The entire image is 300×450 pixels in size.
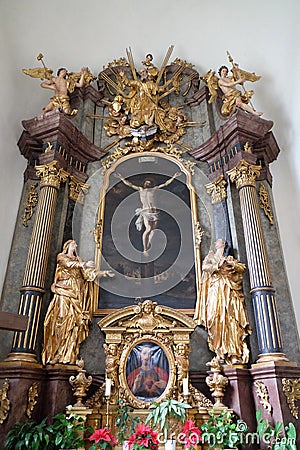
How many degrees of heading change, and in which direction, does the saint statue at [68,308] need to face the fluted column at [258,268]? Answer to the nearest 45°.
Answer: approximately 45° to its left

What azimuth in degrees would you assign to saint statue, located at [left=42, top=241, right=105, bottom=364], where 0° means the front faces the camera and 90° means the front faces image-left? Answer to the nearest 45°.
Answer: approximately 315°

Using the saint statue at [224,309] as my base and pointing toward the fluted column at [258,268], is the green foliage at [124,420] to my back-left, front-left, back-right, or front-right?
back-right

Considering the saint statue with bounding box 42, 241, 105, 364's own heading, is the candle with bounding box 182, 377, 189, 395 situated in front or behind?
in front

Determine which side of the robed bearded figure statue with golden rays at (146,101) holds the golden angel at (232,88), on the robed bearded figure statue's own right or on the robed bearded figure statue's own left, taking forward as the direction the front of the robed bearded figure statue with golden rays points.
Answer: on the robed bearded figure statue's own left

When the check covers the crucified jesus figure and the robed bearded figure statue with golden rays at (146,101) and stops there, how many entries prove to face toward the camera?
2

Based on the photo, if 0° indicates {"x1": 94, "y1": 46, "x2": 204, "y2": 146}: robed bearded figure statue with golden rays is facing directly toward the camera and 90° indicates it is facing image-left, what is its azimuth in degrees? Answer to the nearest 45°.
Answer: approximately 0°
